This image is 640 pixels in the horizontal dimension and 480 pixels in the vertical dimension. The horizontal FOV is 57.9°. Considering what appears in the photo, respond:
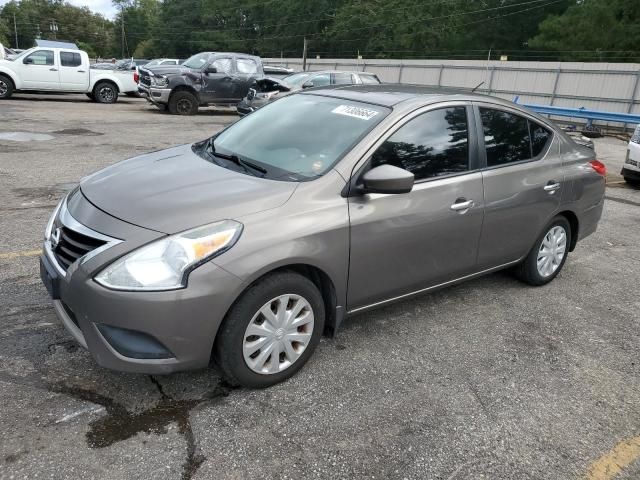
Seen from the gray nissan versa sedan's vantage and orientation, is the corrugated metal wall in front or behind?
behind

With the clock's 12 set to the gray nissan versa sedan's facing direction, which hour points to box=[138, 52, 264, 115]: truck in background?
The truck in background is roughly at 4 o'clock from the gray nissan versa sedan.

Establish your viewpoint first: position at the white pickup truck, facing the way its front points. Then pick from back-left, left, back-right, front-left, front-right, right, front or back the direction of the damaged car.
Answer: back-left

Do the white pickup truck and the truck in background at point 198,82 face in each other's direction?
no

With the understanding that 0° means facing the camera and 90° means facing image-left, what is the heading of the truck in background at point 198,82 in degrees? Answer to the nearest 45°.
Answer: approximately 45°

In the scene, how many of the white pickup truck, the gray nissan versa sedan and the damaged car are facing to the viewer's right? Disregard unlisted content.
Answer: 0

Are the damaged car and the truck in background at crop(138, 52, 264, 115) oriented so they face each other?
no

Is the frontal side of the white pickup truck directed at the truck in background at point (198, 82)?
no

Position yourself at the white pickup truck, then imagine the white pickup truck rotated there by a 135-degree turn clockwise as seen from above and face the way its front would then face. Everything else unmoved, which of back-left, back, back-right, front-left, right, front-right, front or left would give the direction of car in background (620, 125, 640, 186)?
right

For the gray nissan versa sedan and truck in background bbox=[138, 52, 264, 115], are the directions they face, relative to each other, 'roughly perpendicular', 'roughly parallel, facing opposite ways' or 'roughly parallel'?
roughly parallel

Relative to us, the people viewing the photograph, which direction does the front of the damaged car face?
facing the viewer and to the left of the viewer

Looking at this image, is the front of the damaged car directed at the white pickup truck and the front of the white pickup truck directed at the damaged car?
no

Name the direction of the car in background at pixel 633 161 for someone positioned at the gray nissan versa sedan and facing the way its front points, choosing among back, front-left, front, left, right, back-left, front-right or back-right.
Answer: back

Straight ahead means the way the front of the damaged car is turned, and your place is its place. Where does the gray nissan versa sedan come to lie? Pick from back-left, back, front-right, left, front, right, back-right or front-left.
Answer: front-left

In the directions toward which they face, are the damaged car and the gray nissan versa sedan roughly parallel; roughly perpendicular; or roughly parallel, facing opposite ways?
roughly parallel

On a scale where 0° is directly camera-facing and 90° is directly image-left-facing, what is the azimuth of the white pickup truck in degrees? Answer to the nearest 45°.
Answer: approximately 90°

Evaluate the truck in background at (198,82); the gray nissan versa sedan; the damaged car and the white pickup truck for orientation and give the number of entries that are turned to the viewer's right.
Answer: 0
